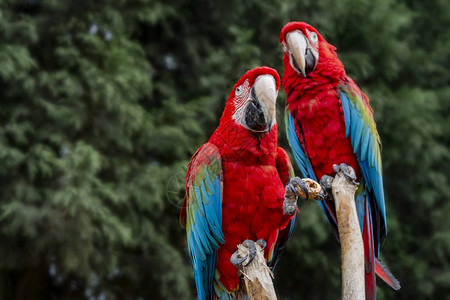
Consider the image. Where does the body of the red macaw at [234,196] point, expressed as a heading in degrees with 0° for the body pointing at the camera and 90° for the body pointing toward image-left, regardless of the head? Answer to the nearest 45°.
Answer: approximately 315°
